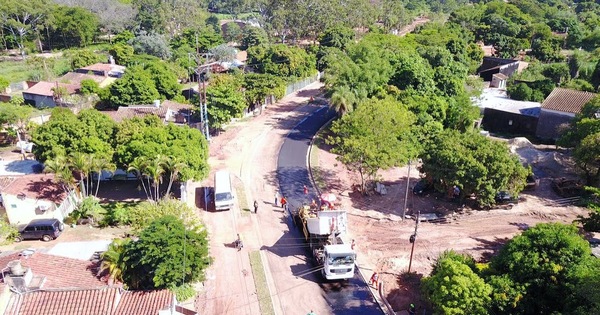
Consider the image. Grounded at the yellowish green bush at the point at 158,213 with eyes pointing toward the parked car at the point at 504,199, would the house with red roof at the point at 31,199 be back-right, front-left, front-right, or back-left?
back-left

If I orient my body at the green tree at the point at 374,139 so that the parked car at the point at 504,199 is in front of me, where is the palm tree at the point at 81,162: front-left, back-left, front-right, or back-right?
back-right

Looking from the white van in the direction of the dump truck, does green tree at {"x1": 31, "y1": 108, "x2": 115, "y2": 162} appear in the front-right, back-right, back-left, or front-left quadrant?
back-right

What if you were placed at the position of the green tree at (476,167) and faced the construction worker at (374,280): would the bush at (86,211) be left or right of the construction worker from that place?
right

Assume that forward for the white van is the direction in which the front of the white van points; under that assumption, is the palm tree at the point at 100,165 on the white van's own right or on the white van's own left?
on the white van's own right

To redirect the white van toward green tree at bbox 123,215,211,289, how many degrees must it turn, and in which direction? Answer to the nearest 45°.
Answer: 0° — it already faces it

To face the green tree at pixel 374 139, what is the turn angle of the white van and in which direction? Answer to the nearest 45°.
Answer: approximately 90° to its left

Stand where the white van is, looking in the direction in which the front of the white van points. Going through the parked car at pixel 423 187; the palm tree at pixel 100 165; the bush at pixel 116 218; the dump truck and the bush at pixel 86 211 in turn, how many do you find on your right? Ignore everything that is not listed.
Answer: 3

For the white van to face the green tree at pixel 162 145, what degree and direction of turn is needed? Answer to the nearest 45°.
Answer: approximately 90° to its right

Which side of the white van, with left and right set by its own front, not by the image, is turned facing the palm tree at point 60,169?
right

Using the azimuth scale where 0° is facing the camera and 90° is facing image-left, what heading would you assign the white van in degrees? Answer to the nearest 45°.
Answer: approximately 0°

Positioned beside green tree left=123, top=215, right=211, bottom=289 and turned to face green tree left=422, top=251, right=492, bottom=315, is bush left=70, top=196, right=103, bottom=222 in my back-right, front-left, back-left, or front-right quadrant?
back-left
